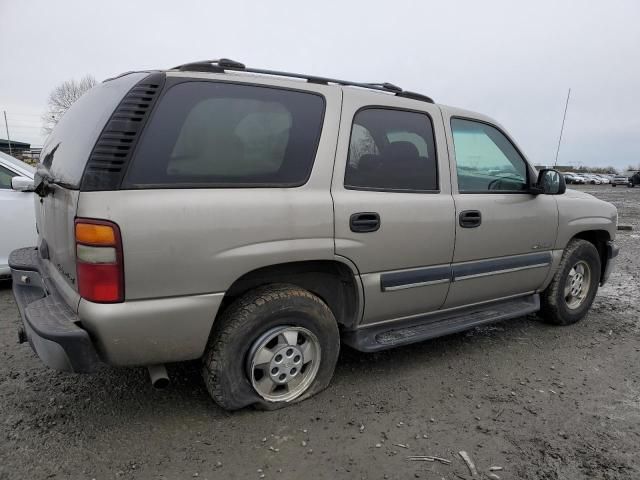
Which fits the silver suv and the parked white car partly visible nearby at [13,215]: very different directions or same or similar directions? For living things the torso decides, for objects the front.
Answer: same or similar directions

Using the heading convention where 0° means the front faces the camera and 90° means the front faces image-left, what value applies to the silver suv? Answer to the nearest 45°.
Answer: approximately 225°

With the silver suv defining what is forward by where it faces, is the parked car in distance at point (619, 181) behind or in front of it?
in front

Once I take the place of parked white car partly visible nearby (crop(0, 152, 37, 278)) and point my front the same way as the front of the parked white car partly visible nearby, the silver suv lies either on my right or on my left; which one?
on my right

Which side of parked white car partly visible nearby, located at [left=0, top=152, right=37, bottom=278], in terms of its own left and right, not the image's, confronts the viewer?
right

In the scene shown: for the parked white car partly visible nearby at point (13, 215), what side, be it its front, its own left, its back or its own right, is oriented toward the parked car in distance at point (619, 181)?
front

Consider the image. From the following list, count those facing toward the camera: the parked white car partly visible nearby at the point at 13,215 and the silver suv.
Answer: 0
